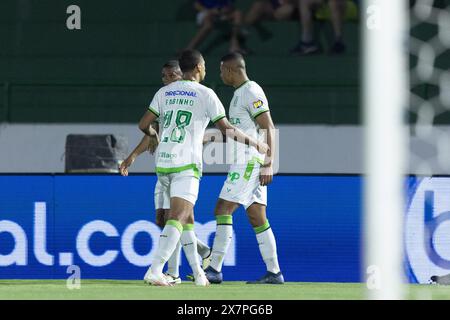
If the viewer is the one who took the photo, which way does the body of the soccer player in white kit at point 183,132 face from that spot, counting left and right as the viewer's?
facing away from the viewer and to the right of the viewer

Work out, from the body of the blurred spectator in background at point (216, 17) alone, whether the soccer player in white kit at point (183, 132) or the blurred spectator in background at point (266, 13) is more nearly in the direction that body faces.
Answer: the soccer player in white kit

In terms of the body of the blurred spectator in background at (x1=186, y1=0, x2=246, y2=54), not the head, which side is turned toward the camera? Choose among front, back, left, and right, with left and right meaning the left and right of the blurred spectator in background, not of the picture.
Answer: front

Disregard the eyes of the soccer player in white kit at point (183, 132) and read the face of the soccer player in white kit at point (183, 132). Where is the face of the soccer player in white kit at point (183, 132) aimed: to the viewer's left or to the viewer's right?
to the viewer's right

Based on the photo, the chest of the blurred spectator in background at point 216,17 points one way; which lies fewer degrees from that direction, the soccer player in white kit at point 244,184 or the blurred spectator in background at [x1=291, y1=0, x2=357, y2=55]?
the soccer player in white kit

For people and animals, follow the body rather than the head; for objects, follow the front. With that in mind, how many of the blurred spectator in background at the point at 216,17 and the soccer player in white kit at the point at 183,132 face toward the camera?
1

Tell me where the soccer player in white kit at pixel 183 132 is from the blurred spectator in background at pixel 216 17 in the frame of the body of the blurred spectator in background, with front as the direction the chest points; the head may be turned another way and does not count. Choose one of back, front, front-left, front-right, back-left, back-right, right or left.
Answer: front

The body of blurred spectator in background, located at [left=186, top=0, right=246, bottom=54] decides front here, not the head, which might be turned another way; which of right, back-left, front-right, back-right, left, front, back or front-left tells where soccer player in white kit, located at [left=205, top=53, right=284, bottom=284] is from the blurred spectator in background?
front
